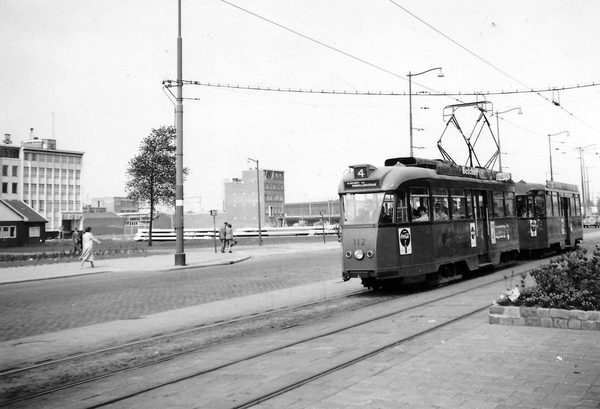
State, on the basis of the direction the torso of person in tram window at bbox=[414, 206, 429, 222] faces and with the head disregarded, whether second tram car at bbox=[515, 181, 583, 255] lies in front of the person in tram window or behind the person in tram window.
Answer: behind

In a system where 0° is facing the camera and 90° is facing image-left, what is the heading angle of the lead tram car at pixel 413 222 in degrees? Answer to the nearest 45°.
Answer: approximately 45°

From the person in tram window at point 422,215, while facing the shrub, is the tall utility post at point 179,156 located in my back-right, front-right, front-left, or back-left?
back-right

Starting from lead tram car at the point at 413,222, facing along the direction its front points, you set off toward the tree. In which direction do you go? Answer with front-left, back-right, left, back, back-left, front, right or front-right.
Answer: right

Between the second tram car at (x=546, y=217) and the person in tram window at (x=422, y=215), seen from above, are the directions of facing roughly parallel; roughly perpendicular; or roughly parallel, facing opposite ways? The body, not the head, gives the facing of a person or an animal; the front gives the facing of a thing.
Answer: roughly parallel

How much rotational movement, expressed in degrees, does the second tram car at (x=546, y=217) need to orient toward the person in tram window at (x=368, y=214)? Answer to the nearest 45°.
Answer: approximately 45° to its left

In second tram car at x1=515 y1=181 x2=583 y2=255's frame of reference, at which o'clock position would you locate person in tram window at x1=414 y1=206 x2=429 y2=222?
The person in tram window is roughly at 11 o'clock from the second tram car.

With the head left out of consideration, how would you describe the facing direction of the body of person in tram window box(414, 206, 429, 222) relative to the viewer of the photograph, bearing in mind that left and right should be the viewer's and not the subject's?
facing the viewer and to the left of the viewer

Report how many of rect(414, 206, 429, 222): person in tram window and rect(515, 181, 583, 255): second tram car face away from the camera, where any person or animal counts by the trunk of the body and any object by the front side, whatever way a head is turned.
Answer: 0

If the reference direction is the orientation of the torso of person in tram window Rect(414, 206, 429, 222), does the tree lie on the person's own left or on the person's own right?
on the person's own right

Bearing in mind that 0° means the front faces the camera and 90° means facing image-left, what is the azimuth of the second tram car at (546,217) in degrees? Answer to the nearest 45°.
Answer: approximately 45°

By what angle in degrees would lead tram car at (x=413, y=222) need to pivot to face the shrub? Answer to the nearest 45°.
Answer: approximately 90° to its left
